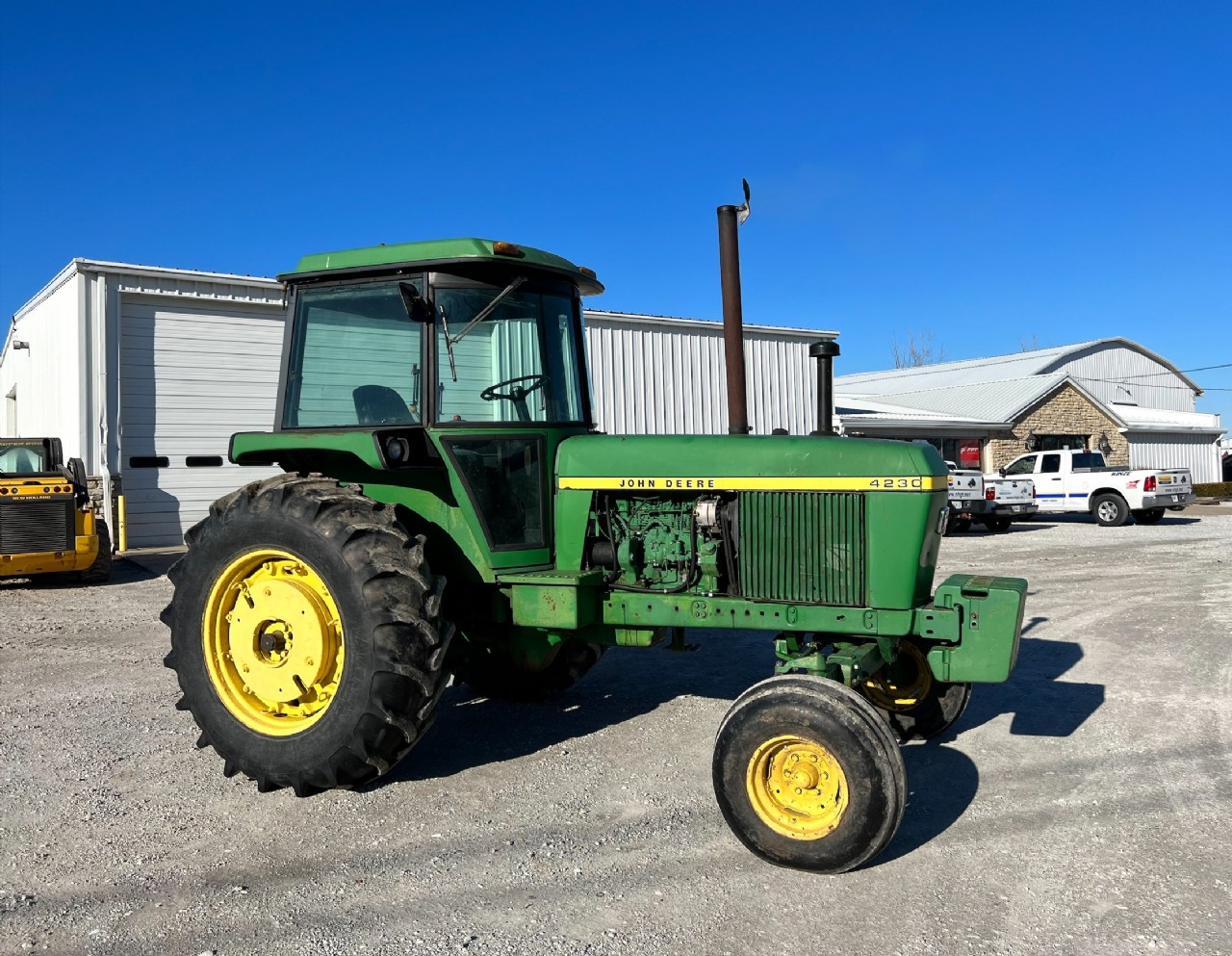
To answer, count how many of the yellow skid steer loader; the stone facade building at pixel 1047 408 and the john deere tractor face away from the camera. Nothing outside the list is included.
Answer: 1

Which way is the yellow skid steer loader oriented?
away from the camera

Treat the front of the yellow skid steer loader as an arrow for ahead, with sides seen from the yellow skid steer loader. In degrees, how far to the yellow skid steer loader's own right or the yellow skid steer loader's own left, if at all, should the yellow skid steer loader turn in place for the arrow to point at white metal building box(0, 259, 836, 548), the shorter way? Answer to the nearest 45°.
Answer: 0° — it already faces it

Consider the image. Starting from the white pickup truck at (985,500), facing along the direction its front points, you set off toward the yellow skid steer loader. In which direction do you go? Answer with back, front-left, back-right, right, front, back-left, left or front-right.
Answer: left

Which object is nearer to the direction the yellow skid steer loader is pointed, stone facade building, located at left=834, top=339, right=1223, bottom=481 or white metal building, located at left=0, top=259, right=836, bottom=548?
the white metal building

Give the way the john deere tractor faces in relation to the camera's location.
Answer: facing the viewer and to the right of the viewer

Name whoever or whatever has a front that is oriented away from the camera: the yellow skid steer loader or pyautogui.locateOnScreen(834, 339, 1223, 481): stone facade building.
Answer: the yellow skid steer loader

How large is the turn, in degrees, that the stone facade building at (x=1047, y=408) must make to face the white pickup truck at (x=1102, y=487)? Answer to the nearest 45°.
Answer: approximately 45° to its right

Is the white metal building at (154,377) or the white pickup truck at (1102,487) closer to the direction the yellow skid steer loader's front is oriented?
the white metal building

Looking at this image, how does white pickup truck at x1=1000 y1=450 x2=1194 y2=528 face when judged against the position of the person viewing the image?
facing away from the viewer and to the left of the viewer

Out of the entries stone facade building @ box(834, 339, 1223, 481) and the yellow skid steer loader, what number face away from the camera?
1

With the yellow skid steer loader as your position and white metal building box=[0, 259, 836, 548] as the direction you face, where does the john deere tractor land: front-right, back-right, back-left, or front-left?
back-right

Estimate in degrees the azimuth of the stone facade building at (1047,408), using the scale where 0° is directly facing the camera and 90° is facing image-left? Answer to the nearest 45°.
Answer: approximately 315°

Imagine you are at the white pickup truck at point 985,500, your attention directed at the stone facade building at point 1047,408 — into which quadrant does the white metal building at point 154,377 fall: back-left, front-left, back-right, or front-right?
back-left

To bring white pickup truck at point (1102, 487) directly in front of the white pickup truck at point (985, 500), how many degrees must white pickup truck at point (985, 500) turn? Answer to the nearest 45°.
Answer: approximately 90° to its right
